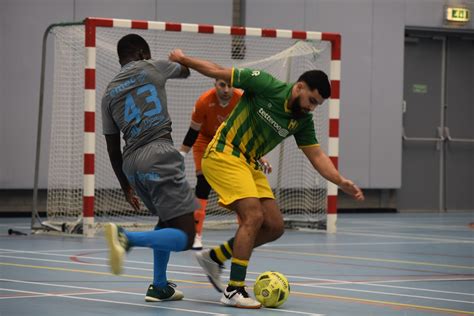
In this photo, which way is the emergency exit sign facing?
toward the camera

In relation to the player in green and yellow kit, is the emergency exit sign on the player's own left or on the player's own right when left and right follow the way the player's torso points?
on the player's own left

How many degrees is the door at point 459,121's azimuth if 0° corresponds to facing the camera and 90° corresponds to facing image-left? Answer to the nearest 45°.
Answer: approximately 0°

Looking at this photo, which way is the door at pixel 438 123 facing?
toward the camera

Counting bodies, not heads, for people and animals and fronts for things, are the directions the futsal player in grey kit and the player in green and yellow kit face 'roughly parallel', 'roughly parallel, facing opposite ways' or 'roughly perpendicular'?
roughly perpendicular

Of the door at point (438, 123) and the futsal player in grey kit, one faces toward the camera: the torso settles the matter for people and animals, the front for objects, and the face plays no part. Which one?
the door

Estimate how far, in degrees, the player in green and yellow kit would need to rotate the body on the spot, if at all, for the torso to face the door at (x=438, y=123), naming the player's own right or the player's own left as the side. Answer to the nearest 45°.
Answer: approximately 135° to the player's own left

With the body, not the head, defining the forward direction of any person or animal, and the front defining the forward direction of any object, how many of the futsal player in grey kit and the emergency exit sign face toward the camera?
1

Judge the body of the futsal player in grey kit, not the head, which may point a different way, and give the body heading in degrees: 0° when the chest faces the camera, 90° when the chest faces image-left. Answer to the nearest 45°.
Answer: approximately 225°
